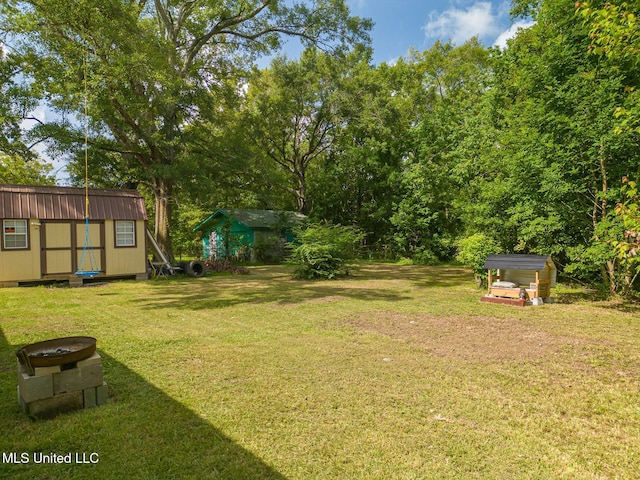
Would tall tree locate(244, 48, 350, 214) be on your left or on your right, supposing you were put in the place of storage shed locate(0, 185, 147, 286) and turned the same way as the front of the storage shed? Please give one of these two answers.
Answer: on your left

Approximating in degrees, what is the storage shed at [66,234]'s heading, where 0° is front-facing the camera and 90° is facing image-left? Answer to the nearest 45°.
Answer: approximately 0°

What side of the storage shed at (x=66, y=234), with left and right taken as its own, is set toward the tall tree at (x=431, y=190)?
left

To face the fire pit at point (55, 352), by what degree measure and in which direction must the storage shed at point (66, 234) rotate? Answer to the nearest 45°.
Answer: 0° — it already faces it

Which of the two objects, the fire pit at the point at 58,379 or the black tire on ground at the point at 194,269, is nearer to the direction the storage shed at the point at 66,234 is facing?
the fire pit

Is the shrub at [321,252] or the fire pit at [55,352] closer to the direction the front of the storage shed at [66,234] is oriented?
the fire pit
